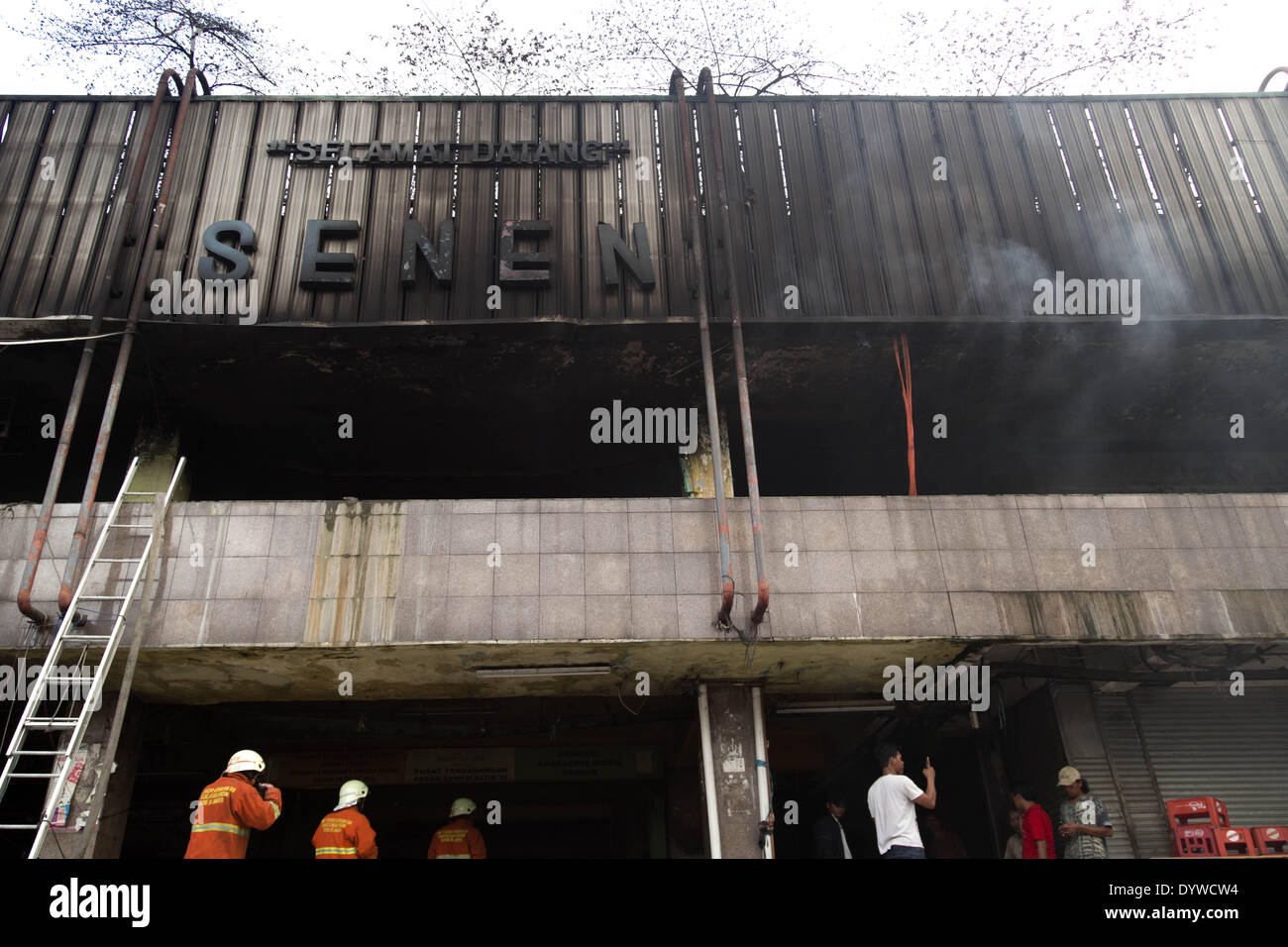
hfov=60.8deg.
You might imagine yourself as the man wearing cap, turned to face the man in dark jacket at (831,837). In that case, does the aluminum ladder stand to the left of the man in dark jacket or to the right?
left

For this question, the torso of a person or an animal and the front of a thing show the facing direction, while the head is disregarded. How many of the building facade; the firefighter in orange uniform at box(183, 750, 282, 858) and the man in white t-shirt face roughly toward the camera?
1

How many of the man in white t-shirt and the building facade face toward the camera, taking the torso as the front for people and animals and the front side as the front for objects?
1

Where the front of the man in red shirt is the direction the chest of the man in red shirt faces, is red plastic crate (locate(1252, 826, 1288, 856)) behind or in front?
behind

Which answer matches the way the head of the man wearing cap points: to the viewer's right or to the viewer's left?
to the viewer's left

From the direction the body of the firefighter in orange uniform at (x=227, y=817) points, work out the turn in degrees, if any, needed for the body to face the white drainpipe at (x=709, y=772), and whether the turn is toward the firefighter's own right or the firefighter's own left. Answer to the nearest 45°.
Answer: approximately 45° to the firefighter's own right

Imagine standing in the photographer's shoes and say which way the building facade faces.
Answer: facing the viewer

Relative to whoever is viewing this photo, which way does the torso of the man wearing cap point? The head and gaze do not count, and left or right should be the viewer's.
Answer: facing the viewer and to the left of the viewer

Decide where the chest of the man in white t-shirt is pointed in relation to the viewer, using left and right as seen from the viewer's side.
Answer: facing away from the viewer and to the right of the viewer

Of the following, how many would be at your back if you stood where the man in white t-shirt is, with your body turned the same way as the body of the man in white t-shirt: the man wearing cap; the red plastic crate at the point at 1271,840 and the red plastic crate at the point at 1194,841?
0

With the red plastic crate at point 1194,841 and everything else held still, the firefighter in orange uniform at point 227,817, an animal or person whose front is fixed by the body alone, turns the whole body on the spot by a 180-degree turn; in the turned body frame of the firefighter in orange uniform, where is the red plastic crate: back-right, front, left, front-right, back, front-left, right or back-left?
back-left

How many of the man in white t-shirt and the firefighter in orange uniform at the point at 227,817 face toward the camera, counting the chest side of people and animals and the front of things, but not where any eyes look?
0
